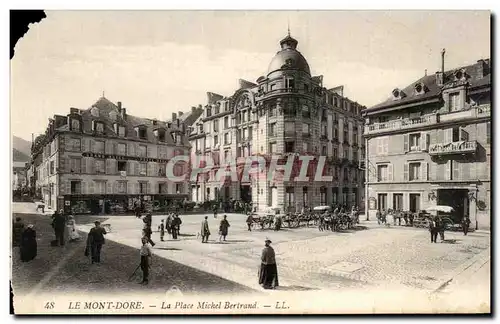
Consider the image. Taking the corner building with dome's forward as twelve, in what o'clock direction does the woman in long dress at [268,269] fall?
The woman in long dress is roughly at 12 o'clock from the corner building with dome.

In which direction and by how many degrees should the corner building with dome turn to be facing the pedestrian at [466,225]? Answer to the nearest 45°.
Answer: approximately 45° to its left

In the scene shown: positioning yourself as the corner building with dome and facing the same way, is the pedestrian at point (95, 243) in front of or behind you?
in front

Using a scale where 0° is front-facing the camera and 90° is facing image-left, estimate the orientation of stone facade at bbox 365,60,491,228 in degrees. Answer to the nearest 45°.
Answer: approximately 45°

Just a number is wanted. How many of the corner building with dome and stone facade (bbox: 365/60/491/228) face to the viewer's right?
0

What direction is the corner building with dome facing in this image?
toward the camera

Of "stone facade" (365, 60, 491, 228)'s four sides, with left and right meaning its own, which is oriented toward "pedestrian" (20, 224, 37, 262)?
front

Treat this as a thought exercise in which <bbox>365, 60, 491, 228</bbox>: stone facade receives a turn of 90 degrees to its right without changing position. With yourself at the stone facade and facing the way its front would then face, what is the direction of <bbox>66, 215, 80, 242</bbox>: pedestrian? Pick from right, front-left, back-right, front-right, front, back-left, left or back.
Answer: left

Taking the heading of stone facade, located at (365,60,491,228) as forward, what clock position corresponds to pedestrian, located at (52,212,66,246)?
The pedestrian is roughly at 12 o'clock from the stone facade.

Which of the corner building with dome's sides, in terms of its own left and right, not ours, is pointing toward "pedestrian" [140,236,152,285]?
front
